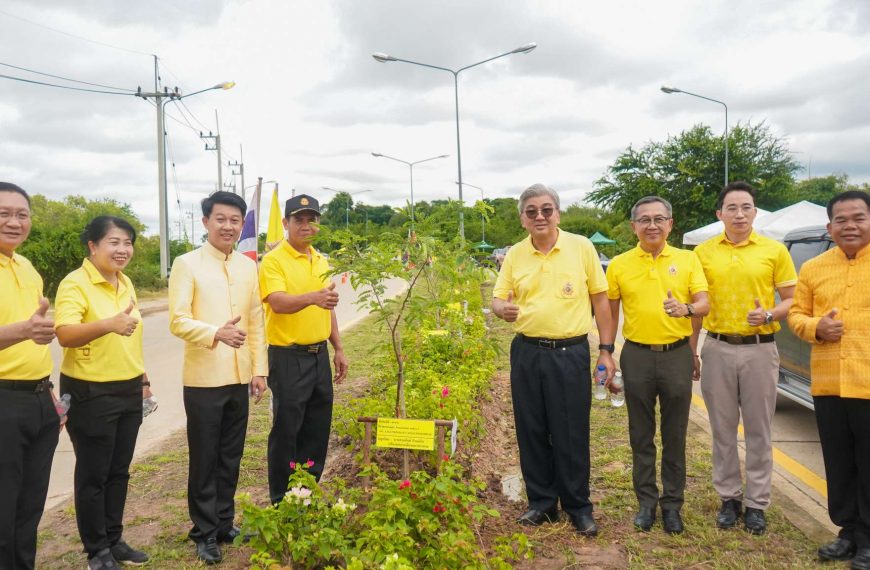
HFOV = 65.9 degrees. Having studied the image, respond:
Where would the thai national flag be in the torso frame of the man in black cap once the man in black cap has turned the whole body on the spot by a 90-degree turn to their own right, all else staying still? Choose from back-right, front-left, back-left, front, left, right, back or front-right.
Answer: back-right

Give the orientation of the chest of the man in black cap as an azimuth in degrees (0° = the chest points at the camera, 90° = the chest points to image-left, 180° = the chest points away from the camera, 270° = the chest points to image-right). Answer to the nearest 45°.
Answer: approximately 315°

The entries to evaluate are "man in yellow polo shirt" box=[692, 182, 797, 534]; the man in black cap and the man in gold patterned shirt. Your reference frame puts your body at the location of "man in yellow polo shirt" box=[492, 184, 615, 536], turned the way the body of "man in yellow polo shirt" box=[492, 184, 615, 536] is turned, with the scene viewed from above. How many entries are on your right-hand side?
1

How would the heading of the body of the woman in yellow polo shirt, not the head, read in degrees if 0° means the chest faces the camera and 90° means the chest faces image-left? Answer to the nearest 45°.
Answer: approximately 315°

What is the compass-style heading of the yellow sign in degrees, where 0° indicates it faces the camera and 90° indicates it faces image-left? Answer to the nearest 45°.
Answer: approximately 0°

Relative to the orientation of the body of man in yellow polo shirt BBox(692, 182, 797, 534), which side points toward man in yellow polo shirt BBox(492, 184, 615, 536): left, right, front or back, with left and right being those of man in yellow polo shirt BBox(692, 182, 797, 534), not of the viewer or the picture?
right

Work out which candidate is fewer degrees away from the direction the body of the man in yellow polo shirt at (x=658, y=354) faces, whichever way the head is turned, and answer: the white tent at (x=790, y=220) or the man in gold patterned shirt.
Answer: the man in gold patterned shirt

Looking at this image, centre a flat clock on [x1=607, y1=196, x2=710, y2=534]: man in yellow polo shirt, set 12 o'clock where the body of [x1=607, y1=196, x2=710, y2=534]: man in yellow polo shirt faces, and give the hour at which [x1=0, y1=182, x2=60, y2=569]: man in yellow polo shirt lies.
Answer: [x1=0, y1=182, x2=60, y2=569]: man in yellow polo shirt is roughly at 2 o'clock from [x1=607, y1=196, x2=710, y2=534]: man in yellow polo shirt.

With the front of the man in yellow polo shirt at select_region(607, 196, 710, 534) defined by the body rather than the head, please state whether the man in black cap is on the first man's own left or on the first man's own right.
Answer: on the first man's own right

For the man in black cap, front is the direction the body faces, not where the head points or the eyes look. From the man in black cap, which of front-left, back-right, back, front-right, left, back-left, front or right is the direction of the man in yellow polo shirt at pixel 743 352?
front-left

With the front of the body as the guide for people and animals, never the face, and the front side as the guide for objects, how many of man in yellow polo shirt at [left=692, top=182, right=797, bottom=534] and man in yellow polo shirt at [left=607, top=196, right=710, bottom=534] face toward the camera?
2

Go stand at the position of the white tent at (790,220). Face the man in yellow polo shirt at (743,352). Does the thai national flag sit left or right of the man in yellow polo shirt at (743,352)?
right
